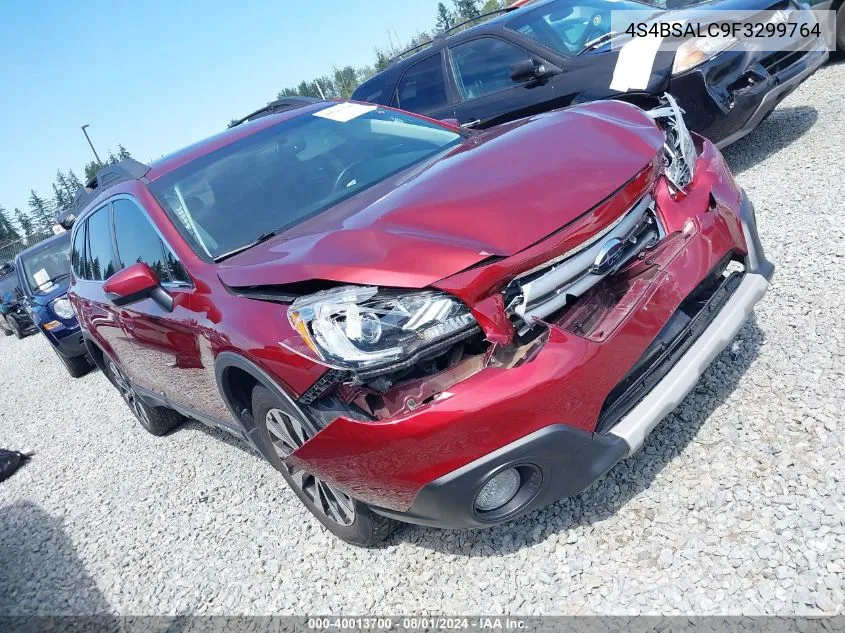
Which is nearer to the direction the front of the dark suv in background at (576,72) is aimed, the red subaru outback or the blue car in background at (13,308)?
the red subaru outback

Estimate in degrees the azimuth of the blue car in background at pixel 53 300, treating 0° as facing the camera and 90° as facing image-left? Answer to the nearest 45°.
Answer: approximately 315°

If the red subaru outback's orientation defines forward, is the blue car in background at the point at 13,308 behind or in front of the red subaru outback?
behind

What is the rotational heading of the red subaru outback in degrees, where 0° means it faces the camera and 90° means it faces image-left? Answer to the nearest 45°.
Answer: approximately 315°

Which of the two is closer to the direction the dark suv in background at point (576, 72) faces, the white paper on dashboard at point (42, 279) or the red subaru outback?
the red subaru outback

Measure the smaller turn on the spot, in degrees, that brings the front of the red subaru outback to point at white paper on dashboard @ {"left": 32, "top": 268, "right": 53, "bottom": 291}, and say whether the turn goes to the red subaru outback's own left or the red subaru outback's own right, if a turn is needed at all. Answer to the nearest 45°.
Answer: approximately 180°

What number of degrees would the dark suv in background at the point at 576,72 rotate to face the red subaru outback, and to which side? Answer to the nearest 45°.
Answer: approximately 45° to its right
